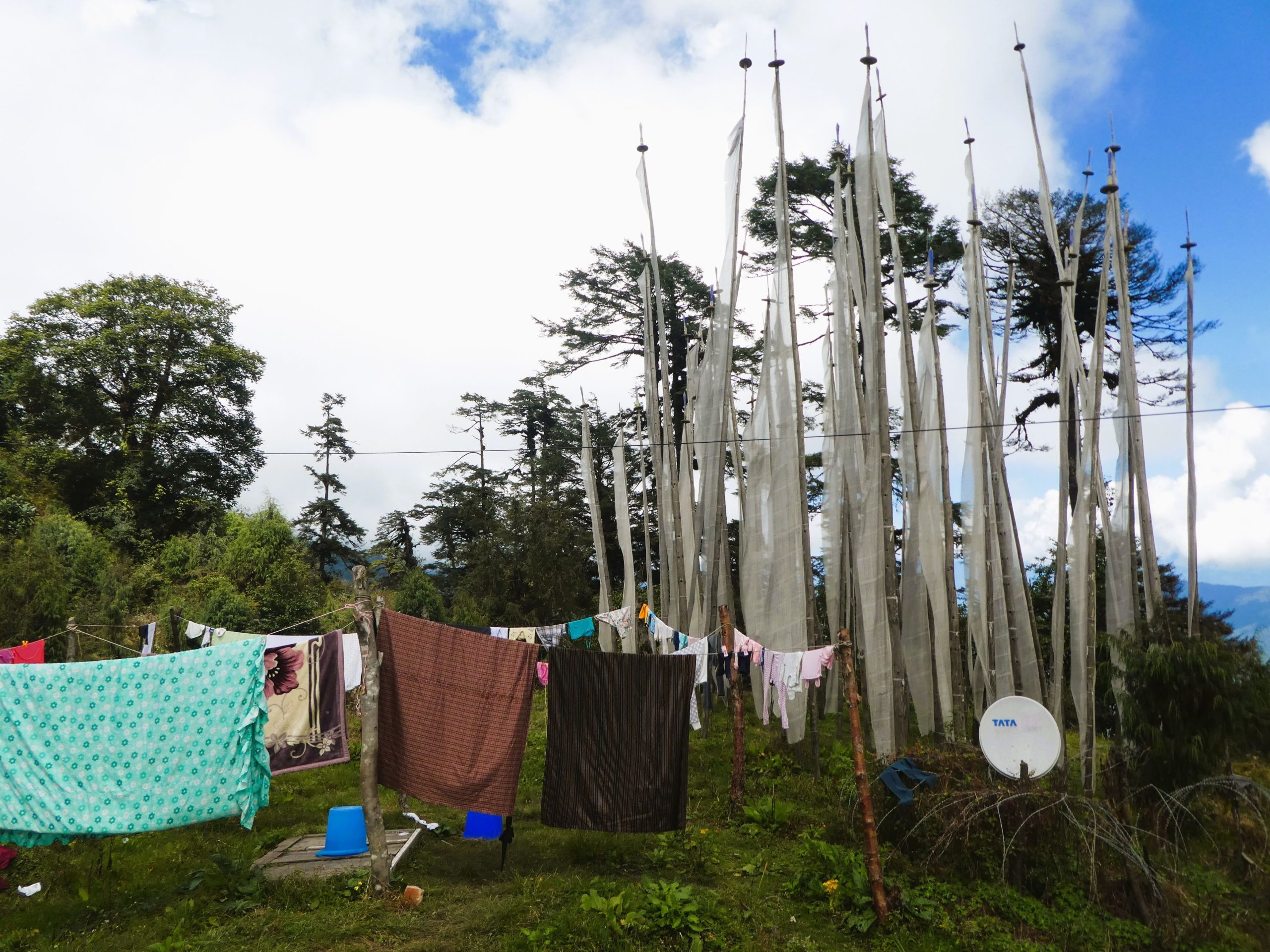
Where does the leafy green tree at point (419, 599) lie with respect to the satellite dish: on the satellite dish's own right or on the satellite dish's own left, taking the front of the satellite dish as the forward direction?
on the satellite dish's own right

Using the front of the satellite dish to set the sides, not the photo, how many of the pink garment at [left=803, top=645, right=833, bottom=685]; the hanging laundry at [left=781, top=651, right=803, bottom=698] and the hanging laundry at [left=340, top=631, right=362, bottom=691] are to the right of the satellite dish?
3

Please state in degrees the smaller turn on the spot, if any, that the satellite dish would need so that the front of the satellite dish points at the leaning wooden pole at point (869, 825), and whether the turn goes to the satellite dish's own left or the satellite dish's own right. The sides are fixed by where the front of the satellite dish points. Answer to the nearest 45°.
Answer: approximately 45° to the satellite dish's own right

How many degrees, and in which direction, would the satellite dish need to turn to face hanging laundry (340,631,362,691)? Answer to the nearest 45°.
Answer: approximately 90° to its right

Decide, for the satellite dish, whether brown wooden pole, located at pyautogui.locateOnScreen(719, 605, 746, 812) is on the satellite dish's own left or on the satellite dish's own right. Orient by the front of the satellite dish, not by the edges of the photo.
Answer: on the satellite dish's own right

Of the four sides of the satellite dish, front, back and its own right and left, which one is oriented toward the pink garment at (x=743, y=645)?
right

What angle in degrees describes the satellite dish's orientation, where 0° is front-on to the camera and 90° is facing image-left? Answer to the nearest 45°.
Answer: approximately 0°

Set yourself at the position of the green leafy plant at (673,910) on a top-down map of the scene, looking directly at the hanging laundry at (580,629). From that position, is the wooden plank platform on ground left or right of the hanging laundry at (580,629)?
left

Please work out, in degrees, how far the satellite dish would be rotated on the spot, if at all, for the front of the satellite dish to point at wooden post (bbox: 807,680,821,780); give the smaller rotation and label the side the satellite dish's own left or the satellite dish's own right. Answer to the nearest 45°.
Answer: approximately 135° to the satellite dish's own right

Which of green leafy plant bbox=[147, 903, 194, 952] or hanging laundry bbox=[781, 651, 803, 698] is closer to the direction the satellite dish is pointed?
the green leafy plant

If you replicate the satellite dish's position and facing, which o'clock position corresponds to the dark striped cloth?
The dark striped cloth is roughly at 2 o'clock from the satellite dish.

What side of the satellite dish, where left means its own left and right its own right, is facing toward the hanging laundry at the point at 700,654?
right

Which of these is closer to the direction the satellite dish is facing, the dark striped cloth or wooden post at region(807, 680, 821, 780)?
the dark striped cloth
